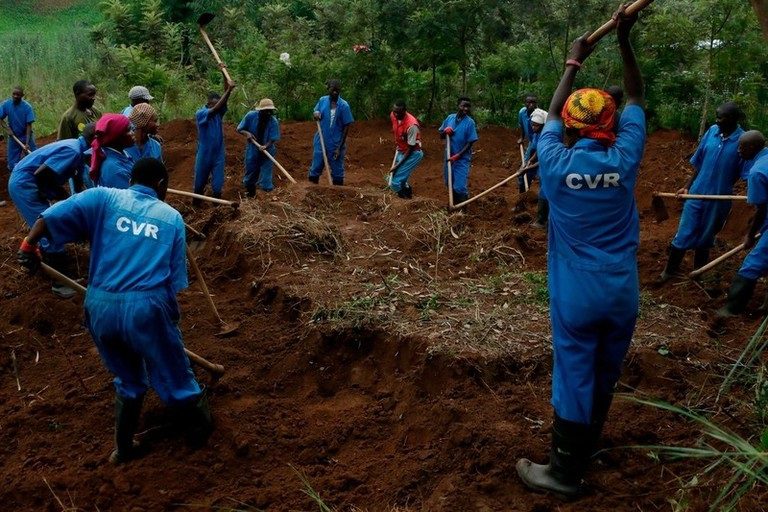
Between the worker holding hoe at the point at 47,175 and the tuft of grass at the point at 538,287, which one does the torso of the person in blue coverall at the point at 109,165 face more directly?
the tuft of grass

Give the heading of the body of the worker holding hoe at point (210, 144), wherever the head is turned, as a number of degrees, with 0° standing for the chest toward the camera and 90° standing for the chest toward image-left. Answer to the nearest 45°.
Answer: approximately 315°

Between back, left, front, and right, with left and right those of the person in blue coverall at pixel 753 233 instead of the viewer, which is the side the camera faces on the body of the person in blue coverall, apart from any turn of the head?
left

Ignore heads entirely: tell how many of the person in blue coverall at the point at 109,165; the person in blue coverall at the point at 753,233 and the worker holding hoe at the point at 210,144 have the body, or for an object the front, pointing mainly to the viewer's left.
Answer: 1

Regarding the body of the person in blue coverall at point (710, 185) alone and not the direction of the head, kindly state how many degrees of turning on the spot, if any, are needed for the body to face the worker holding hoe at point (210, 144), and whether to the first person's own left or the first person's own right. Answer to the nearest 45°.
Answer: approximately 45° to the first person's own right

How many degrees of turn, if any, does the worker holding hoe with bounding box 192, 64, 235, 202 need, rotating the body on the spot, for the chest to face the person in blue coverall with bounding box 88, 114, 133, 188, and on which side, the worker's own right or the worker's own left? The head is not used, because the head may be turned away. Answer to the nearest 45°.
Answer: approximately 45° to the worker's own right

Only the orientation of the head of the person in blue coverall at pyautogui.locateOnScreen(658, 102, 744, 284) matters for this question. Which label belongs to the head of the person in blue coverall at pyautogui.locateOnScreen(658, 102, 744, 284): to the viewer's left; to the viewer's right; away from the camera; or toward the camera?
to the viewer's left

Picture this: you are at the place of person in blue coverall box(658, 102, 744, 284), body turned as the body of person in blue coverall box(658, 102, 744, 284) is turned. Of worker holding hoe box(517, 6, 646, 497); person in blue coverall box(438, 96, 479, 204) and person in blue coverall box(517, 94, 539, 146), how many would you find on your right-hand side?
2

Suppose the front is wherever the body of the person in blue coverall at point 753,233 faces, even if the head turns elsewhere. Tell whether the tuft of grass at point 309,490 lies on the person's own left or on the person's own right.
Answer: on the person's own left

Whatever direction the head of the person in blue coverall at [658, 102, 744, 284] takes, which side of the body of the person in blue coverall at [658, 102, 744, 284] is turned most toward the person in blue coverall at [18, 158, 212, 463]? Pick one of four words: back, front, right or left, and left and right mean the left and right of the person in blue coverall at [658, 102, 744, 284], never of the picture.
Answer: front

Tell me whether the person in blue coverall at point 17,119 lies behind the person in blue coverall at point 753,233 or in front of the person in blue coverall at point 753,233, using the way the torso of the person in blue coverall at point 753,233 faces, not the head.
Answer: in front

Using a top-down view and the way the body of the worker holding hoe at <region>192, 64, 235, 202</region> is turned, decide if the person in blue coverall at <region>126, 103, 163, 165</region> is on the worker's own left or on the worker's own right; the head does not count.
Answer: on the worker's own right

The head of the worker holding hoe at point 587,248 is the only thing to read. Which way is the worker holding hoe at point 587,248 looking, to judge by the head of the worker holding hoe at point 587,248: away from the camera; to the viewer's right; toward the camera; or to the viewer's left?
away from the camera
